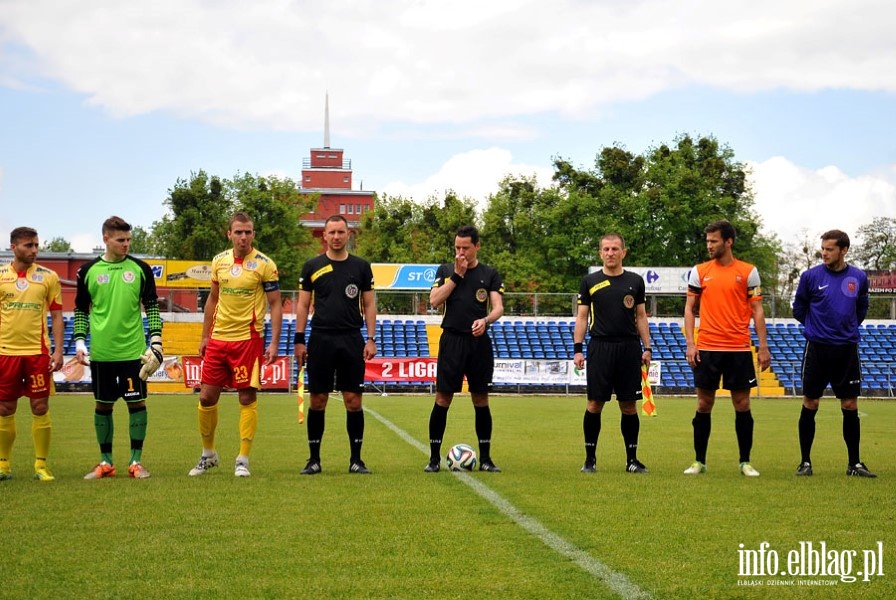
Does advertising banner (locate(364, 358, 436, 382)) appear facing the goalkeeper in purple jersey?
yes

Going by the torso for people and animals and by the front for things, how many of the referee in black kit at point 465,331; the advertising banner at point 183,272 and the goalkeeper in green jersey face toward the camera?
3

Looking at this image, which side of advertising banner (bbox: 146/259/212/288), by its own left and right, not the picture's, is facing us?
front

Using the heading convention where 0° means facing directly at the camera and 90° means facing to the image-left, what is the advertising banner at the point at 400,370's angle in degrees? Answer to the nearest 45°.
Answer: approximately 0°

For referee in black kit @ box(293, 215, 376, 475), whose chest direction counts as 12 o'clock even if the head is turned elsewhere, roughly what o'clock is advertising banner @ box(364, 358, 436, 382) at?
The advertising banner is roughly at 6 o'clock from the referee in black kit.

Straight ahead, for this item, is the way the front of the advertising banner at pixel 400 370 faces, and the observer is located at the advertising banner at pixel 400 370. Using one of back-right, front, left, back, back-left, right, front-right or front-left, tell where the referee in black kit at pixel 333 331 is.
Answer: front

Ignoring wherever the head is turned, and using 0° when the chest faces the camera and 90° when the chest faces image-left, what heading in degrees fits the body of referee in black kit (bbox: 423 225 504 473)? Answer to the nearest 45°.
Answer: approximately 0°

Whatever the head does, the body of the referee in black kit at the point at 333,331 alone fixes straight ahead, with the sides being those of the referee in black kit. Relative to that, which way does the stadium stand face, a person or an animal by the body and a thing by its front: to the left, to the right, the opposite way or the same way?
the same way

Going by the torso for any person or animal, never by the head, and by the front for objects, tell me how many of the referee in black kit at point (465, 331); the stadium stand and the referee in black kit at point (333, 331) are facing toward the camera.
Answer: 3

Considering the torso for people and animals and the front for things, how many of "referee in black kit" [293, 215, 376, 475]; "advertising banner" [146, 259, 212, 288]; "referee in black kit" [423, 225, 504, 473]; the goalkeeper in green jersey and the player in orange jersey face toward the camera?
5

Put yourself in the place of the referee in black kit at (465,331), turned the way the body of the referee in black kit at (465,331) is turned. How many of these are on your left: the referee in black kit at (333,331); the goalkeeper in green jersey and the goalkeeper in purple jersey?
1

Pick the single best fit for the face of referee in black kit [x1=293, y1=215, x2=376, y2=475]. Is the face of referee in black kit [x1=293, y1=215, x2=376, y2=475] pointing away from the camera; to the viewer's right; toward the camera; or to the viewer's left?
toward the camera

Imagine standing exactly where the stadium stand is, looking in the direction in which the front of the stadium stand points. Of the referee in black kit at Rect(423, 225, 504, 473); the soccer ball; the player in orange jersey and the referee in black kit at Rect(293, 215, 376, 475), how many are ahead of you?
4

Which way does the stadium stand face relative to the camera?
toward the camera

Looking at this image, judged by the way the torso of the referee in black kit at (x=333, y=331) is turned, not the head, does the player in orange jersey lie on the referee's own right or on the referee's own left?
on the referee's own left

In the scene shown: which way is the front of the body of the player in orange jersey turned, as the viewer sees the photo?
toward the camera

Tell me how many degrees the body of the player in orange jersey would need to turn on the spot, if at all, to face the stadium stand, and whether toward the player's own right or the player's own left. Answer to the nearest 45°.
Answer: approximately 180°

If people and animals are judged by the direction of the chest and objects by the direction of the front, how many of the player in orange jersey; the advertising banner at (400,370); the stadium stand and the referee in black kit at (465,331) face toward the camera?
4

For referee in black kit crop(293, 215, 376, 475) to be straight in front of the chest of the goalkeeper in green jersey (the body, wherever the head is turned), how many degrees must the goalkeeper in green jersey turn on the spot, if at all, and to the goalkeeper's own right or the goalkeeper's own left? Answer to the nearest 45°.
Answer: approximately 90° to the goalkeeper's own left
